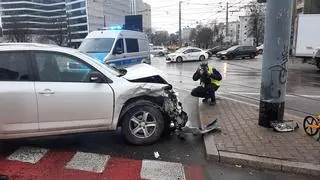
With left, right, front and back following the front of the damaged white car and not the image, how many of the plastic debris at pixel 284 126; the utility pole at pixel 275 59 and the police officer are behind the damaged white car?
0

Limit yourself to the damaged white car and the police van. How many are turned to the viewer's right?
1

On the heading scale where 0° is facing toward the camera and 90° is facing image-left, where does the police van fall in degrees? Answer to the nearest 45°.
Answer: approximately 45°

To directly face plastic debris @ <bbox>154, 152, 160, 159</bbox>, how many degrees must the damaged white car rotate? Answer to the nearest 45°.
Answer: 0° — it already faces it

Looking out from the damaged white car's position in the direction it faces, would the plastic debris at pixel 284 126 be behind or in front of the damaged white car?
in front

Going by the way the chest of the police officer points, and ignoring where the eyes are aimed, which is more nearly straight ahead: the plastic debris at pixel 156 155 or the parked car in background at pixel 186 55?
the plastic debris

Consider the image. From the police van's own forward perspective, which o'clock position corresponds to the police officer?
The police officer is roughly at 10 o'clock from the police van.

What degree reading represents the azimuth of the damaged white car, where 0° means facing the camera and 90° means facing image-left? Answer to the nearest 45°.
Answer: approximately 270°

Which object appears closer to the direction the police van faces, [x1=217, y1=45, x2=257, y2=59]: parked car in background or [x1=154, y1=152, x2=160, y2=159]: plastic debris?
the plastic debris

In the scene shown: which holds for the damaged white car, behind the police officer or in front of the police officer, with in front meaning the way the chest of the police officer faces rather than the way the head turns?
in front

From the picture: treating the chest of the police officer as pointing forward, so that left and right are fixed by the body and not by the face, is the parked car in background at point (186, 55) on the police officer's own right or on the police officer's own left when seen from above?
on the police officer's own right

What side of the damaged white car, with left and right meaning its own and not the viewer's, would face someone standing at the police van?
left

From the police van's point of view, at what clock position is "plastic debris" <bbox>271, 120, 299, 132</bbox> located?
The plastic debris is roughly at 10 o'clock from the police van.

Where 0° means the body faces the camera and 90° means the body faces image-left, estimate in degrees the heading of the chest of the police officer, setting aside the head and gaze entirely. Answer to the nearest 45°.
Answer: approximately 45°
